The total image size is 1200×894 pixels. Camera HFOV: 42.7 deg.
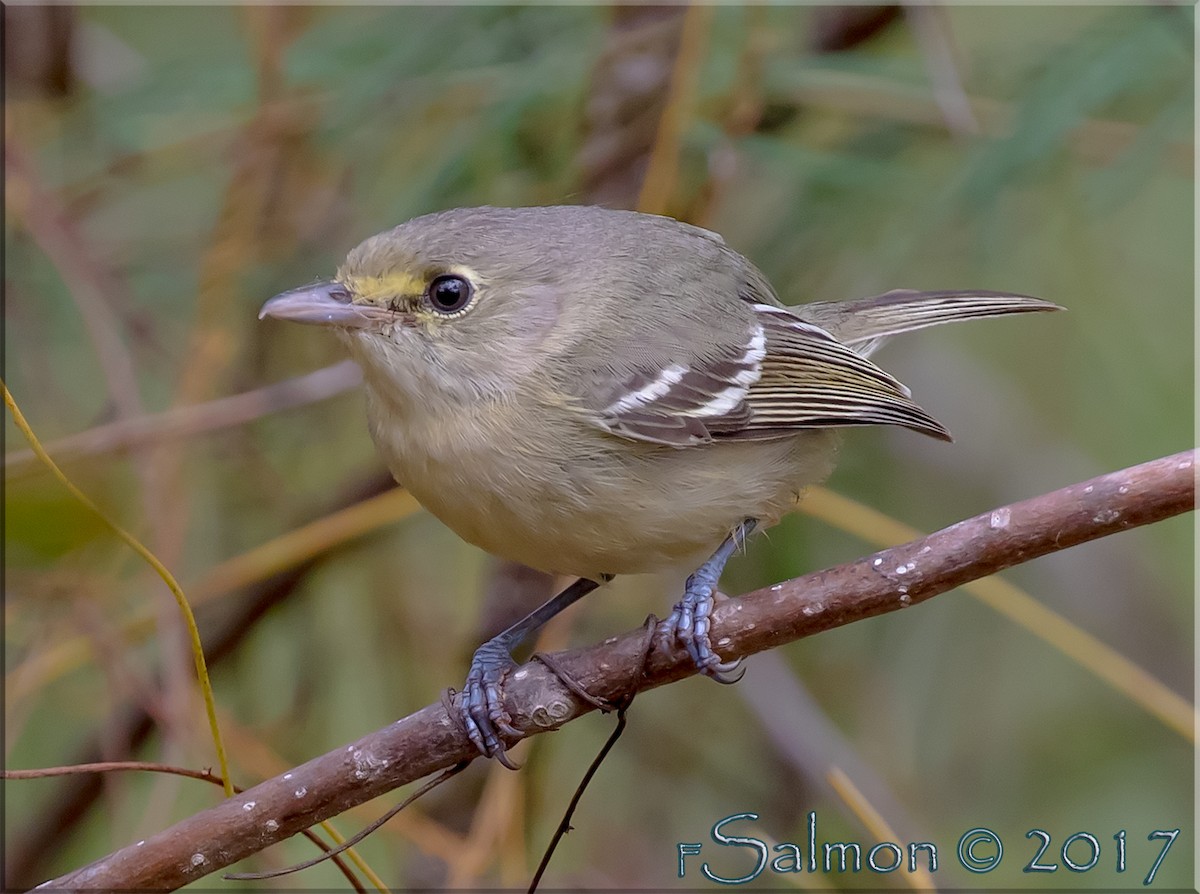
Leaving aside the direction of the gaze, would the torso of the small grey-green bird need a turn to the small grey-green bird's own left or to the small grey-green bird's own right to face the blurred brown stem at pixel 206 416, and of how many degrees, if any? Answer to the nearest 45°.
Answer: approximately 45° to the small grey-green bird's own right

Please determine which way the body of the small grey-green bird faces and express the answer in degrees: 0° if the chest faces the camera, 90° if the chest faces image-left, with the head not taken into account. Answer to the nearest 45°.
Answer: approximately 90°
